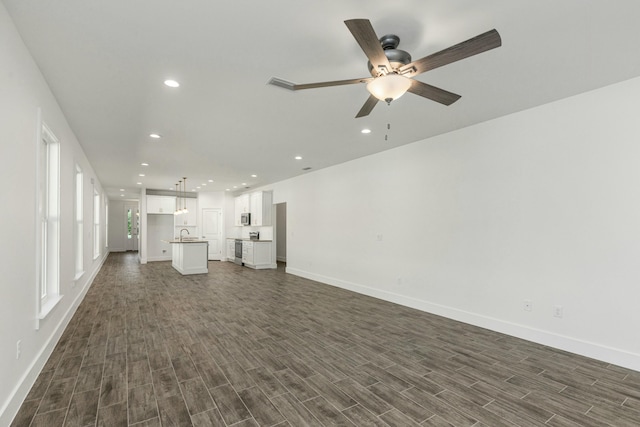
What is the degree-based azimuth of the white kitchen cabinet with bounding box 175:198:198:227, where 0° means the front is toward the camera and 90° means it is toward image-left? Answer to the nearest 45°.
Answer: approximately 0°

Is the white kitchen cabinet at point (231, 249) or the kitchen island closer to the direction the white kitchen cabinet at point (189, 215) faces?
the kitchen island

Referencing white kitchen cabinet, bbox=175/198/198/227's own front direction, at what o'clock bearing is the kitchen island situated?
The kitchen island is roughly at 12 o'clock from the white kitchen cabinet.

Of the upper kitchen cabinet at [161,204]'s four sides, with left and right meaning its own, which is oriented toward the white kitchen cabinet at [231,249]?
left

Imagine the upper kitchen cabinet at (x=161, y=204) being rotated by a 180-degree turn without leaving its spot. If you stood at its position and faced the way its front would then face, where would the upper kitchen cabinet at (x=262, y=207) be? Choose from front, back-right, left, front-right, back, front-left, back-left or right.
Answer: back-right

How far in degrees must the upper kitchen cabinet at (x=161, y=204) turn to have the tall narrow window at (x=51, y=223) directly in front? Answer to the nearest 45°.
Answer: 0° — it already faces it

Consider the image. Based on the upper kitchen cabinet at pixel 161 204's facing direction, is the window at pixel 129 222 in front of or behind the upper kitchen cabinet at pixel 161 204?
behind

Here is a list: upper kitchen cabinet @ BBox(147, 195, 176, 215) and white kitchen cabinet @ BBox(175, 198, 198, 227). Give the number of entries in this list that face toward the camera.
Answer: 2

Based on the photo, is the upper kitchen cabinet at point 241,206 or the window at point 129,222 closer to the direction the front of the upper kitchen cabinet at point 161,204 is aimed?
the upper kitchen cabinet

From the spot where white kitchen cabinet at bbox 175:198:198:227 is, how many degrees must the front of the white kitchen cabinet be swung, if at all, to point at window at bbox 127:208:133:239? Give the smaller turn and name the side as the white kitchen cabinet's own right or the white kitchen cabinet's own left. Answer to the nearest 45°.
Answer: approximately 135° to the white kitchen cabinet's own right

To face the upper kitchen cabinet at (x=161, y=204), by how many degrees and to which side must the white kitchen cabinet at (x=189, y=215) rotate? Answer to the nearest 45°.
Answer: approximately 90° to its right

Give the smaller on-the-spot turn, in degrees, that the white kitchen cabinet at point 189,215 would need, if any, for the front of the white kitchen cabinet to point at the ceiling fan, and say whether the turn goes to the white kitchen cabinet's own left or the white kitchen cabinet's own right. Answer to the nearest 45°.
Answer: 0° — it already faces it

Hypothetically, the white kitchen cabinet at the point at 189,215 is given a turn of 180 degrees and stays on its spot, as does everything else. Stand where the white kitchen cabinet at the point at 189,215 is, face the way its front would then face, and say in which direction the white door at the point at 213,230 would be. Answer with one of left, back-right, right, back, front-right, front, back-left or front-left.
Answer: right

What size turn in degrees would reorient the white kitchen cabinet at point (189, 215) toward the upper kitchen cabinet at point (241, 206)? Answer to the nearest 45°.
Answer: approximately 45° to its left

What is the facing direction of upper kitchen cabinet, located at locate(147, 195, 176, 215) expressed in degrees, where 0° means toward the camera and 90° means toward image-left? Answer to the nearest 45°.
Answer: approximately 0°

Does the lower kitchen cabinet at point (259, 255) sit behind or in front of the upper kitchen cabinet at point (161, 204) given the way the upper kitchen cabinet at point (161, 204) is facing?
in front
